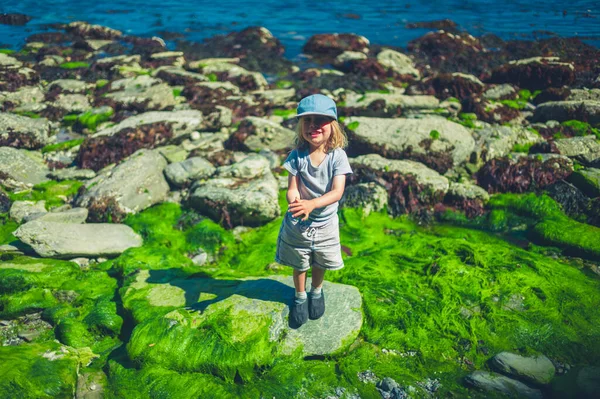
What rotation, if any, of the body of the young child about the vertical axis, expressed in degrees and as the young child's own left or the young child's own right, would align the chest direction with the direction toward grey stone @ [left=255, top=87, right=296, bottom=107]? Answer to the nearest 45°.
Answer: approximately 180°

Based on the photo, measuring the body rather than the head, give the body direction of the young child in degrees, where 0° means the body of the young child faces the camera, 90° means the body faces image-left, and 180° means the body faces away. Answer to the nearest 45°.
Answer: approximately 0°

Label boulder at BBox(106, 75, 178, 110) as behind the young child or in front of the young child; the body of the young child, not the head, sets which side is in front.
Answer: behind

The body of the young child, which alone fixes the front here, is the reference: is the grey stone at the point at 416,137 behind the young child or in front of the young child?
behind

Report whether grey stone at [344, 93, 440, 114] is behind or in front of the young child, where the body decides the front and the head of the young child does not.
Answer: behind

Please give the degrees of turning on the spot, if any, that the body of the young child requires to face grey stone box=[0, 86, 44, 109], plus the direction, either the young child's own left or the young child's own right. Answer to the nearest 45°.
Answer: approximately 135° to the young child's own right

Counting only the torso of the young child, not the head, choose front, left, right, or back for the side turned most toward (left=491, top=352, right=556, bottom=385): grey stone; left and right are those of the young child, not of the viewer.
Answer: left
